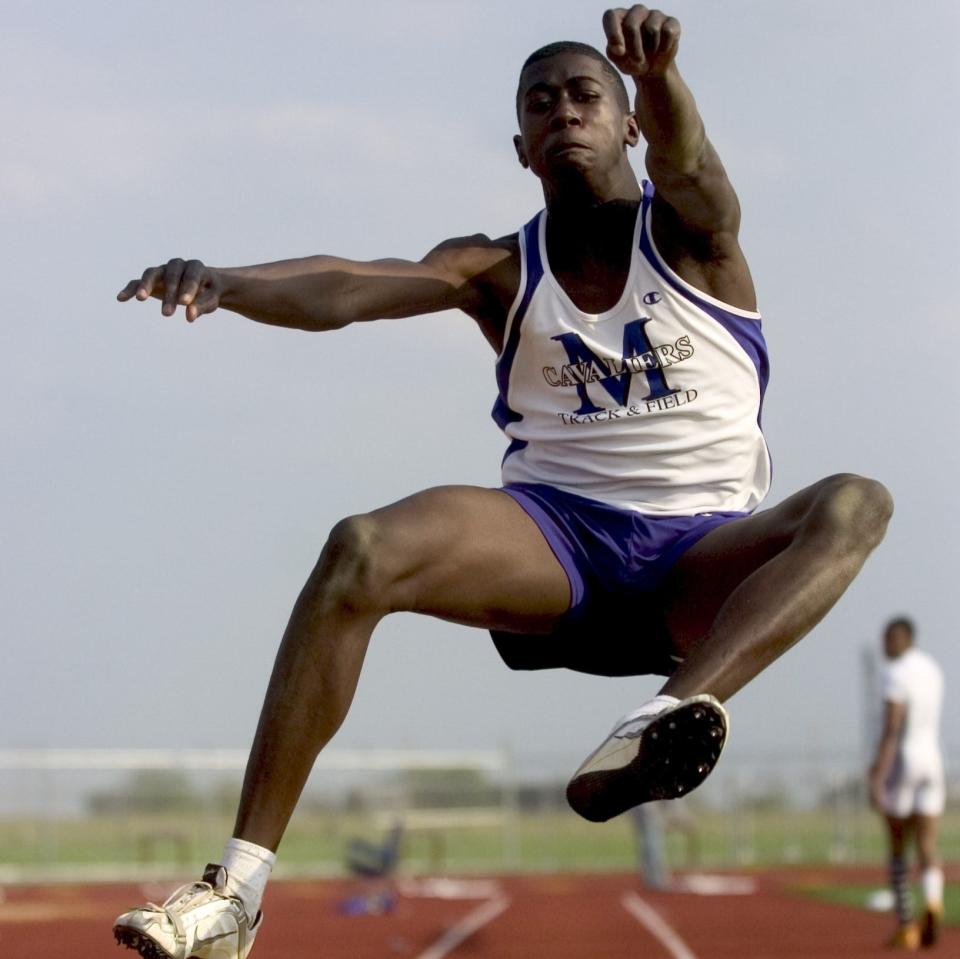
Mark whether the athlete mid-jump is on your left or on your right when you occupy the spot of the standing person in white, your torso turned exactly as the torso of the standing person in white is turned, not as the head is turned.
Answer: on your left

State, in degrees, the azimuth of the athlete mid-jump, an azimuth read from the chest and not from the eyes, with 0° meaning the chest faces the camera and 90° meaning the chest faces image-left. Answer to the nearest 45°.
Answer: approximately 0°

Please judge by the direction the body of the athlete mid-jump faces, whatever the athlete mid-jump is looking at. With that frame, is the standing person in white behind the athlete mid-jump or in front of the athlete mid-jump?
behind
